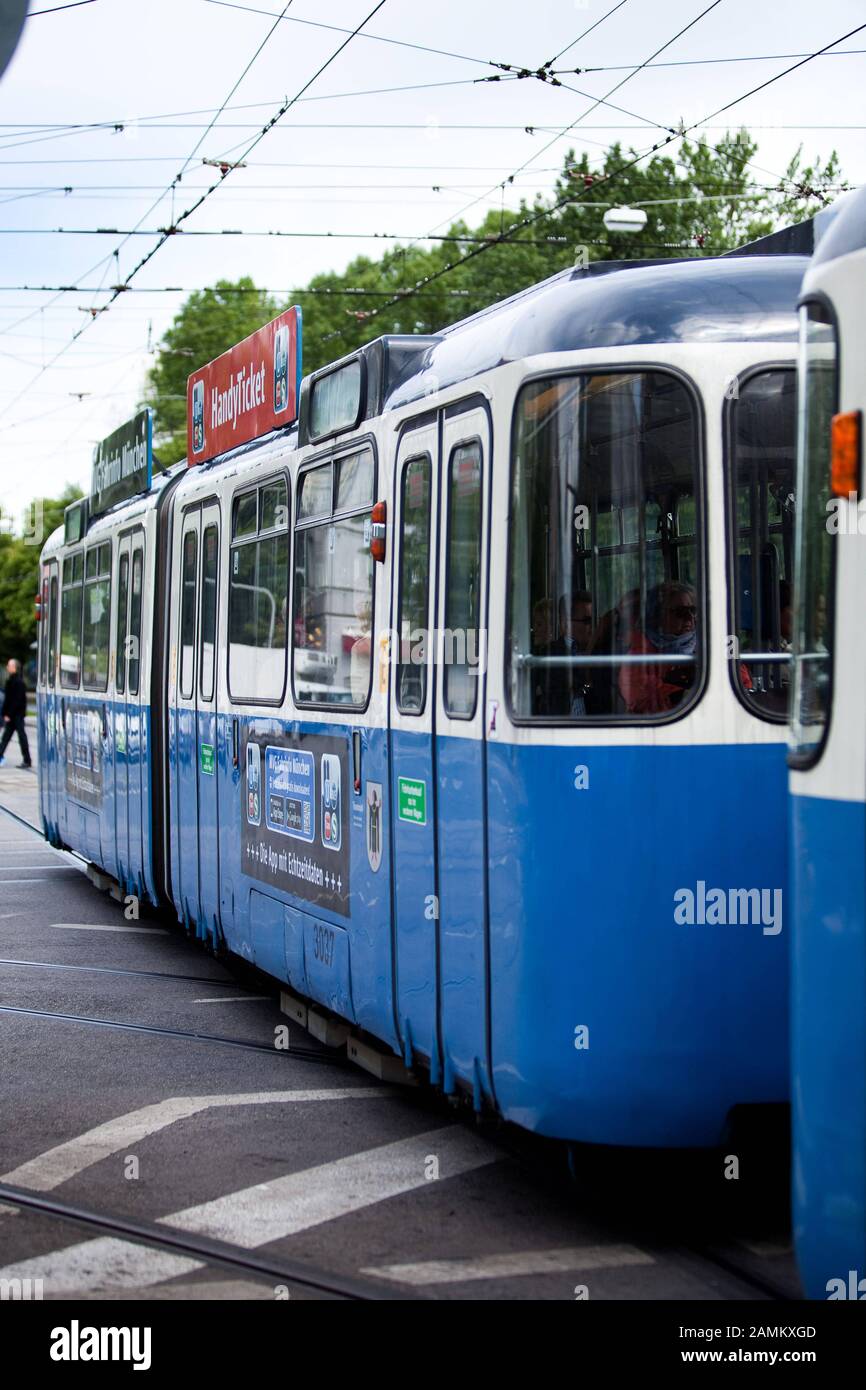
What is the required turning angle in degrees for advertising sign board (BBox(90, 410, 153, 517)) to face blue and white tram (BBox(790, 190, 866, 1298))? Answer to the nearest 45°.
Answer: approximately 45° to its left
